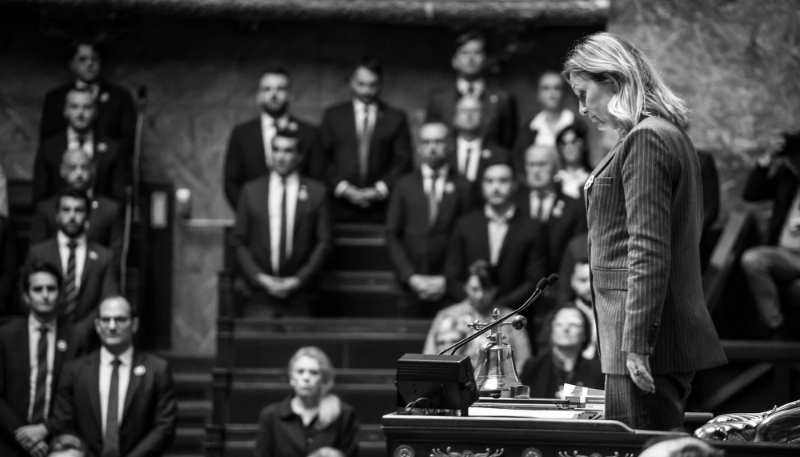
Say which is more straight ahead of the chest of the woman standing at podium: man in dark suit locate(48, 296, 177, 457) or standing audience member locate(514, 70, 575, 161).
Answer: the man in dark suit

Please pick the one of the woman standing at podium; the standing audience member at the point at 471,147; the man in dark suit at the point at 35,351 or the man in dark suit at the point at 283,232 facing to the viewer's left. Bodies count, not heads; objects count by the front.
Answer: the woman standing at podium

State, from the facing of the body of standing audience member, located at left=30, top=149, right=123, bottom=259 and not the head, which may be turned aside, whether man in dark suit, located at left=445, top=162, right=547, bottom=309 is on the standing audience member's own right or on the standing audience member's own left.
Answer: on the standing audience member's own left

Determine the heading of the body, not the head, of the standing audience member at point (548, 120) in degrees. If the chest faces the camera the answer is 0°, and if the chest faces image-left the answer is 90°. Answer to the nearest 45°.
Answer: approximately 0°
